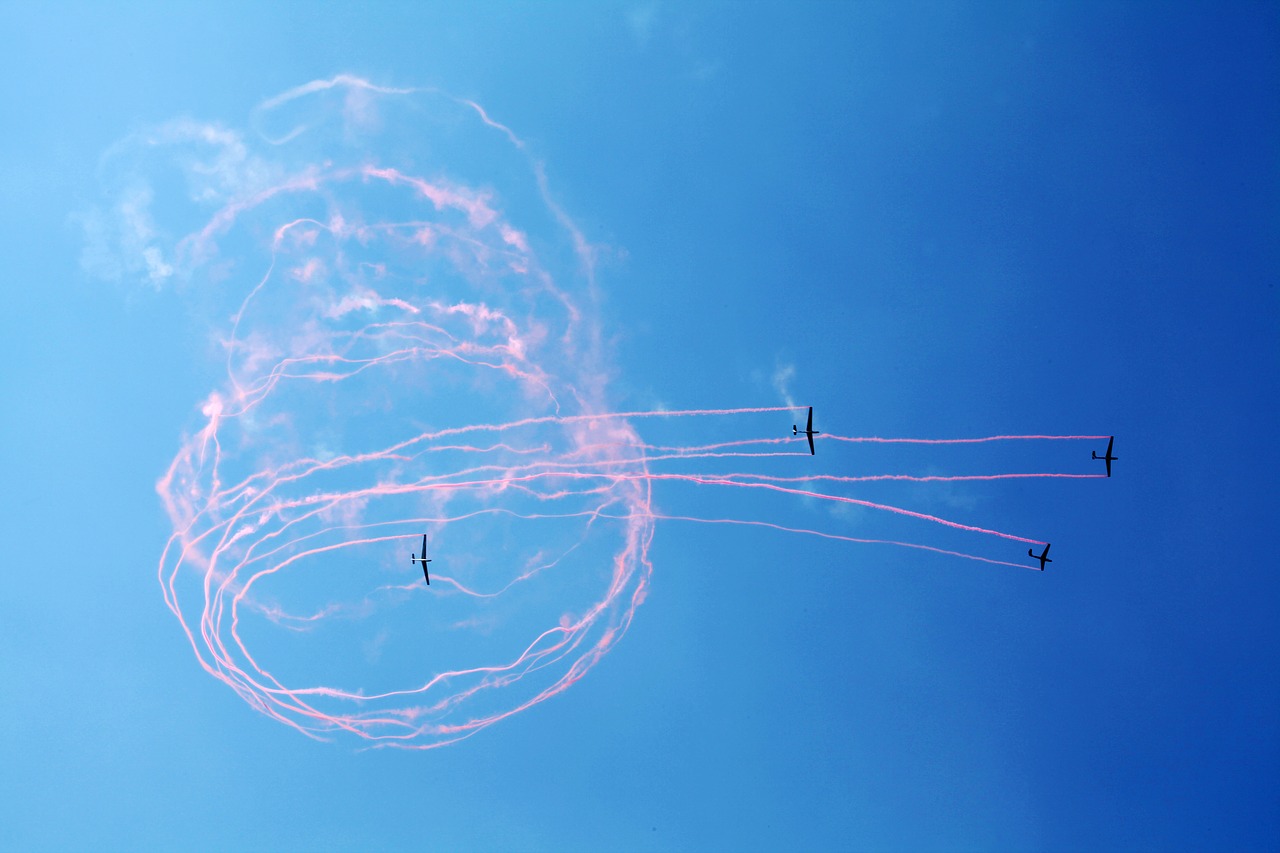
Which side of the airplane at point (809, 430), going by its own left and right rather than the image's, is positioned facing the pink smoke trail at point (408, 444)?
back

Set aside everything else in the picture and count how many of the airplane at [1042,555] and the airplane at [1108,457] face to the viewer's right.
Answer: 2

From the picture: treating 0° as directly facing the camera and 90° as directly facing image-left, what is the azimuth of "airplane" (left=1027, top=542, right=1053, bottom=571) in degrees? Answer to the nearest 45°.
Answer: approximately 270°

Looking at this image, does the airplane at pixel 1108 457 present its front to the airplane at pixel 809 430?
no

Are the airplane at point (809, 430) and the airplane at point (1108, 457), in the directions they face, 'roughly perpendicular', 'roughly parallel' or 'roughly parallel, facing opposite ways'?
roughly parallel

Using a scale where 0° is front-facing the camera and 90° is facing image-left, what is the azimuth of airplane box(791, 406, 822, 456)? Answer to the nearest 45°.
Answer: approximately 270°

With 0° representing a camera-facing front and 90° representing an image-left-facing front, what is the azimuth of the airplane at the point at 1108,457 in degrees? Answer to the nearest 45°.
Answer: approximately 270°

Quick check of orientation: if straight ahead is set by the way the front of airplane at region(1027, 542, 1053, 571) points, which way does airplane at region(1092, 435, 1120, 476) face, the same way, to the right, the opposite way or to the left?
the same way

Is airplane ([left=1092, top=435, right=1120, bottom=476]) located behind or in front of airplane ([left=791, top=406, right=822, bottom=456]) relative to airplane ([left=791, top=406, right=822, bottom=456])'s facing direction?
in front
